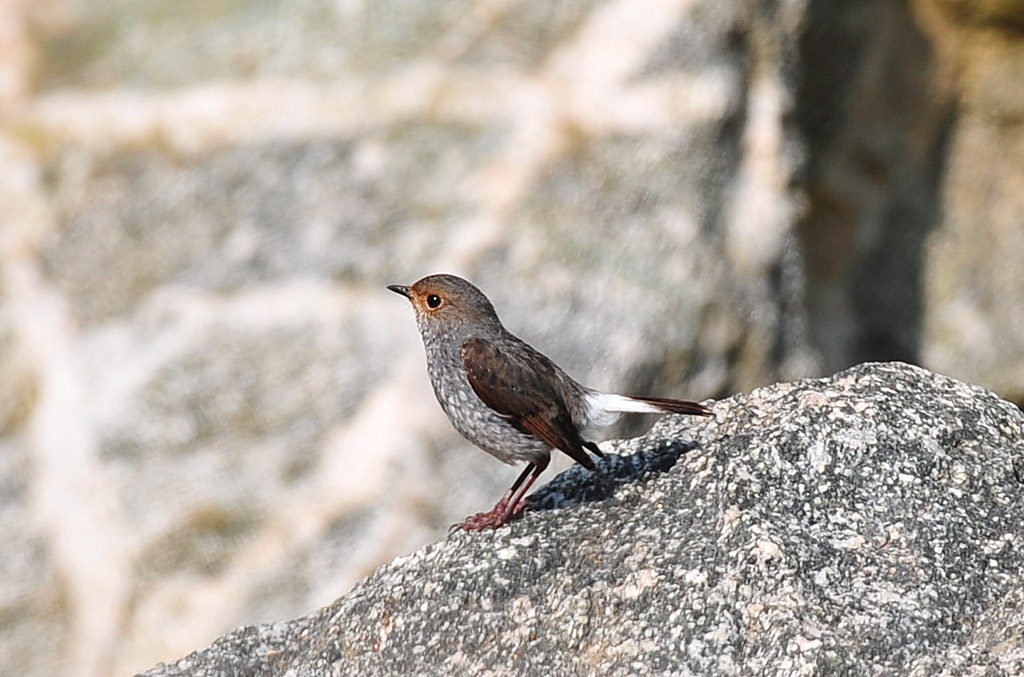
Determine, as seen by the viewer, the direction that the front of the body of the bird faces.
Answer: to the viewer's left
